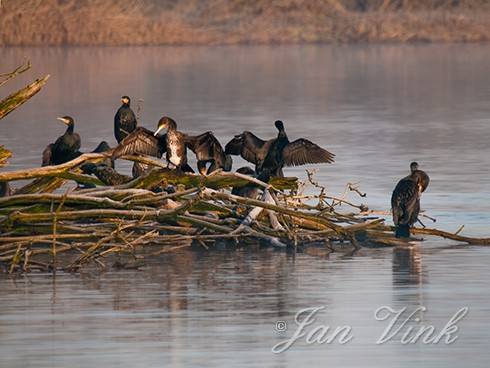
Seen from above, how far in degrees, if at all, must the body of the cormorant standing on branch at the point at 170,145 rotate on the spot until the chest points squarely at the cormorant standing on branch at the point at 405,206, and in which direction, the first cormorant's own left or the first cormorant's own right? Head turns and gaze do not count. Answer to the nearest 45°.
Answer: approximately 135° to the first cormorant's own left

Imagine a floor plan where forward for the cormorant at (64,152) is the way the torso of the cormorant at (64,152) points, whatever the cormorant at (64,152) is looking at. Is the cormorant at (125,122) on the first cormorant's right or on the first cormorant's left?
on the first cormorant's left

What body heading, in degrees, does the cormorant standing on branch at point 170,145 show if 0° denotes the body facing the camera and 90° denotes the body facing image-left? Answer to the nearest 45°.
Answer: approximately 45°

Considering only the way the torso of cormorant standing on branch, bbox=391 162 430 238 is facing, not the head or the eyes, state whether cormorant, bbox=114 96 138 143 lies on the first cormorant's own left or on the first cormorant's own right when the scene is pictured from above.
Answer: on the first cormorant's own left

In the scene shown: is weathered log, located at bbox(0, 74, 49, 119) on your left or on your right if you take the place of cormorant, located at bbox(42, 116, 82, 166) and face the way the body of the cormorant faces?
on your right

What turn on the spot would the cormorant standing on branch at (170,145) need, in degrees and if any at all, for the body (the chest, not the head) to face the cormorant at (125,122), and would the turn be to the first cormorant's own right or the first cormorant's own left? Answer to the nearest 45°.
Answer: approximately 135° to the first cormorant's own right

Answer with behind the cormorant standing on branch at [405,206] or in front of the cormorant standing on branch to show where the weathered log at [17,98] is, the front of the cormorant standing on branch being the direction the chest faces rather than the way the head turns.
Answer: behind
